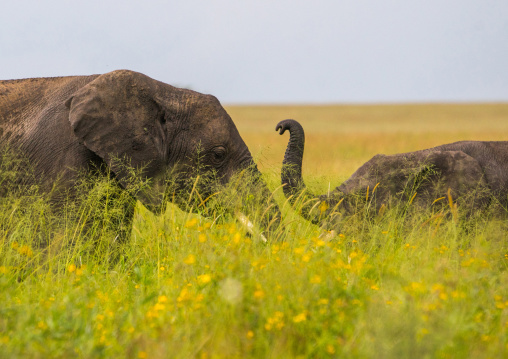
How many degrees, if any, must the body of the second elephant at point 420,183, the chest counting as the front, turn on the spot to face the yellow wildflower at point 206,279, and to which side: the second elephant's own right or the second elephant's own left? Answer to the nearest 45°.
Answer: approximately 90° to the second elephant's own left

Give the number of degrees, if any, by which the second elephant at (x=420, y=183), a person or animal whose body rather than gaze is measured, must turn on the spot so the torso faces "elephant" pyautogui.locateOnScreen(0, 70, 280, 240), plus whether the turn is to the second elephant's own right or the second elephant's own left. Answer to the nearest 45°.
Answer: approximately 45° to the second elephant's own left

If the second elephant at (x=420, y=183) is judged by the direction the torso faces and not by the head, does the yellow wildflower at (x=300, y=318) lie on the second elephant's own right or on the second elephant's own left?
on the second elephant's own left

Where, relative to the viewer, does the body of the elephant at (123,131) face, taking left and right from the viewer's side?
facing to the right of the viewer

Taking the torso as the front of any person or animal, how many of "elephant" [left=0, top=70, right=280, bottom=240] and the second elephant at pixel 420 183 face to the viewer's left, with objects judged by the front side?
1

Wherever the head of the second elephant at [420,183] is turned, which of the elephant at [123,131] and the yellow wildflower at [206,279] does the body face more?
the elephant

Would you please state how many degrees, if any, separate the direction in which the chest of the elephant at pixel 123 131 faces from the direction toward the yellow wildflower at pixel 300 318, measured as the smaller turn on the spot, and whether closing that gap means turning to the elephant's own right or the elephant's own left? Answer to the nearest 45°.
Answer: approximately 90° to the elephant's own right

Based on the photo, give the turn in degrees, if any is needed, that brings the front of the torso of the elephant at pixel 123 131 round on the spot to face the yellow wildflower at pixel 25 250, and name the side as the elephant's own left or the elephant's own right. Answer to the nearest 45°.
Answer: approximately 135° to the elephant's own right

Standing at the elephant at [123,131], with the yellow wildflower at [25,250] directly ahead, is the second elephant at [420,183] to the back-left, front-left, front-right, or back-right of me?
back-left

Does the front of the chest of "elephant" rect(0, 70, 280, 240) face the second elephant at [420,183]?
yes

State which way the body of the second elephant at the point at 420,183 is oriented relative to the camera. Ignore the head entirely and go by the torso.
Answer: to the viewer's left
